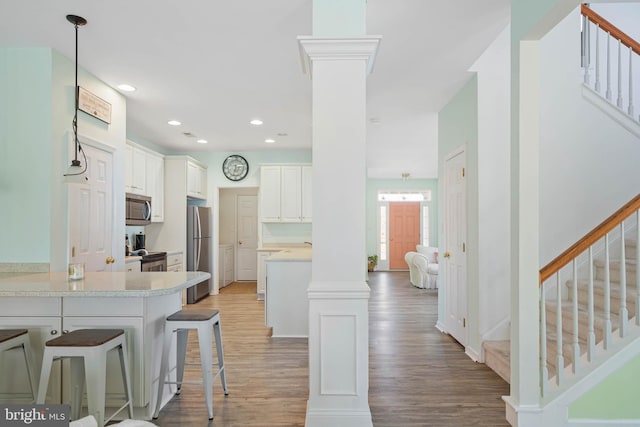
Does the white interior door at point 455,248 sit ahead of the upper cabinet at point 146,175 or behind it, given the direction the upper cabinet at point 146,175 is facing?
ahead

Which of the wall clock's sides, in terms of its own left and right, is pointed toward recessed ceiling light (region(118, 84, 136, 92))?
front

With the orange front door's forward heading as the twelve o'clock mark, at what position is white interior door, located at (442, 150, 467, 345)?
The white interior door is roughly at 12 o'clock from the orange front door.

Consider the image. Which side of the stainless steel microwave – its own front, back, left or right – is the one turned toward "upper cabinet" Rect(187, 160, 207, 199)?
left

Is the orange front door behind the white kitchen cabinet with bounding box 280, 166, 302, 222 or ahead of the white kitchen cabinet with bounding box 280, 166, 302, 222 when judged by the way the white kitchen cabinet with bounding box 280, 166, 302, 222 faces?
behind

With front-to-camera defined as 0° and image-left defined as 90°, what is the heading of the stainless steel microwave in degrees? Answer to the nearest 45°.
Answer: approximately 315°

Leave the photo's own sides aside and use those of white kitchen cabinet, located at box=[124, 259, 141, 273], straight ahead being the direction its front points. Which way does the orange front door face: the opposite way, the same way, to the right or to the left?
to the right
